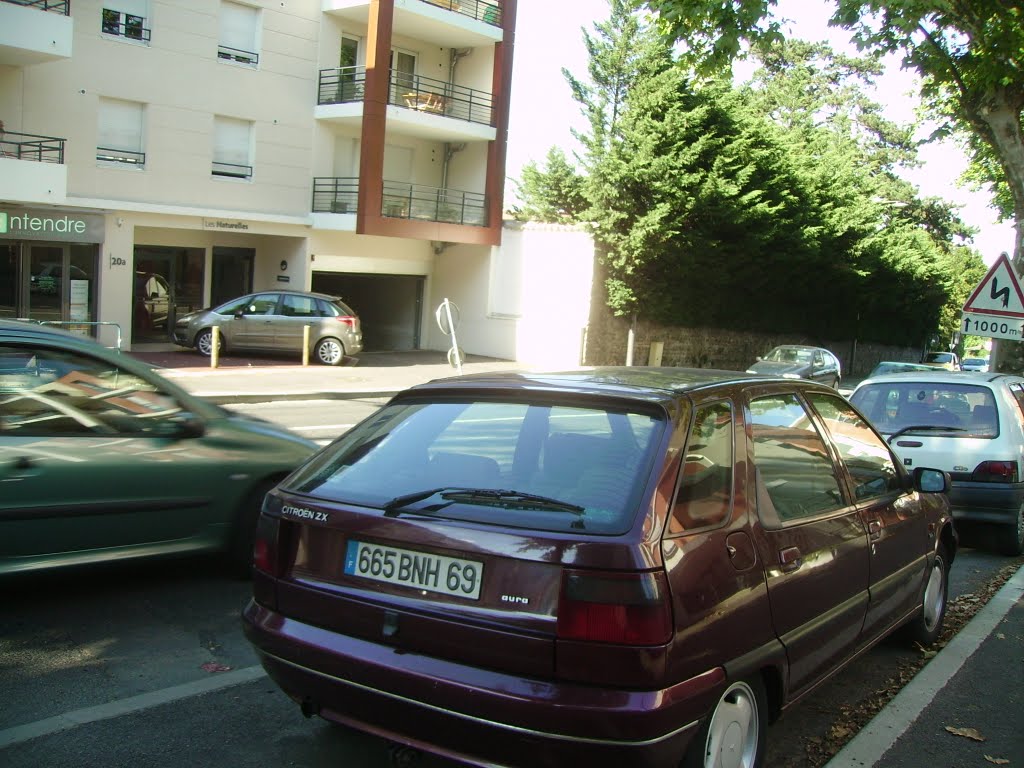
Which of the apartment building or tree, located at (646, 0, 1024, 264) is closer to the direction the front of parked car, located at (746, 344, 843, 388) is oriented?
the apartment building

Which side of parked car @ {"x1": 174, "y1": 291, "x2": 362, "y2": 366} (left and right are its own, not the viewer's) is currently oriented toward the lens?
left

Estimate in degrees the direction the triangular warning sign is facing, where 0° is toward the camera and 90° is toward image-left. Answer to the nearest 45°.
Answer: approximately 0°

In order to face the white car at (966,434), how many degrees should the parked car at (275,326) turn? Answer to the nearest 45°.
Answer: approximately 90° to its left

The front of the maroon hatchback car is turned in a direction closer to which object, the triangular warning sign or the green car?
the triangular warning sign

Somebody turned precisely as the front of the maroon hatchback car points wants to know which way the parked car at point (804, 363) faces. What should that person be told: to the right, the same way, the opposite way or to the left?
the opposite way

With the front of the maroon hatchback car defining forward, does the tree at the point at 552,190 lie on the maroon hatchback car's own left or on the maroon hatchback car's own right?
on the maroon hatchback car's own left

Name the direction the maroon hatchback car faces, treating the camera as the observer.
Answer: facing away from the viewer and to the right of the viewer

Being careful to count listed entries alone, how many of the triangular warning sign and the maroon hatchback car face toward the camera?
1
